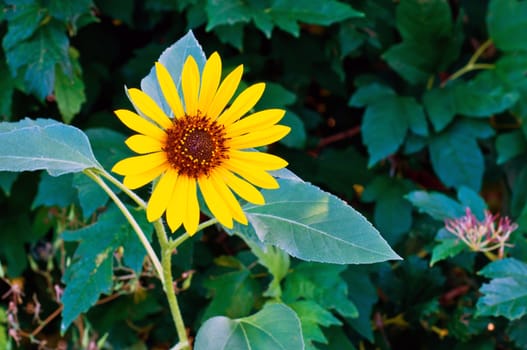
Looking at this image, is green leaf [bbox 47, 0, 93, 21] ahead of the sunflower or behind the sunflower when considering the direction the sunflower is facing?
behind

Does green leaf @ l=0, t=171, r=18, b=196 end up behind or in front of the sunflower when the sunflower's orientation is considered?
behind

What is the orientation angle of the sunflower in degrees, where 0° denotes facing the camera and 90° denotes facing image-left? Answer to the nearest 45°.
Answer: approximately 0°

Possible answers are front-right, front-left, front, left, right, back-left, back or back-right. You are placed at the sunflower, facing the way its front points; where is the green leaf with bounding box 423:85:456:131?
back-left

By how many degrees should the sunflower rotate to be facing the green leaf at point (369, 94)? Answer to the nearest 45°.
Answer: approximately 135° to its left
